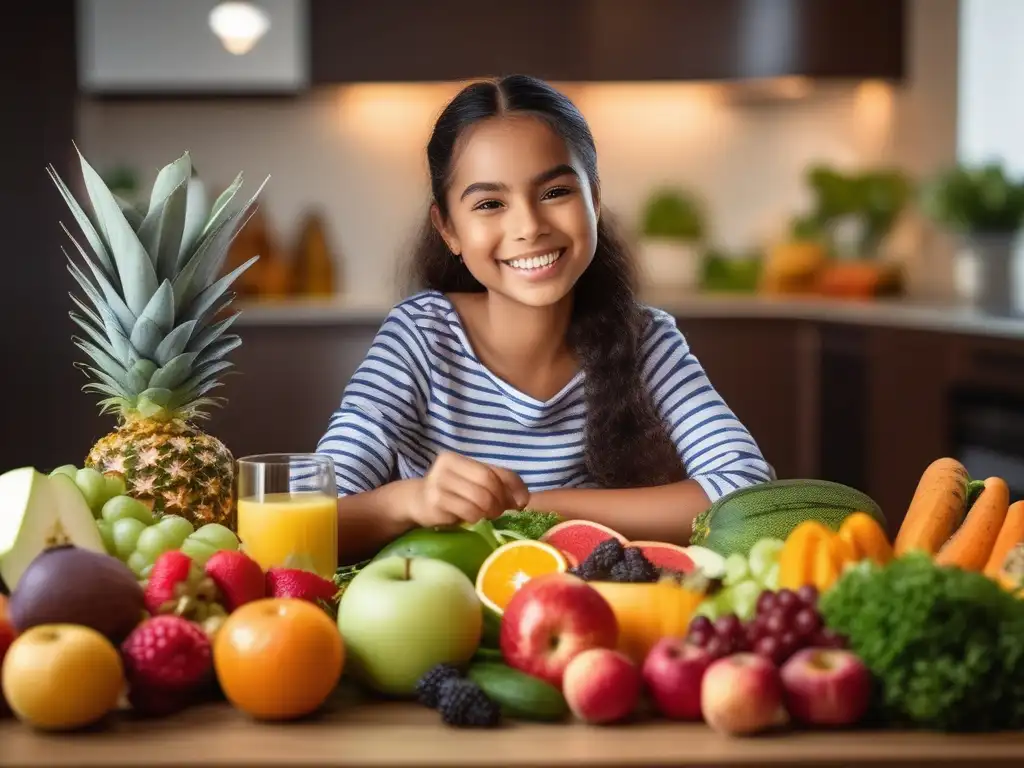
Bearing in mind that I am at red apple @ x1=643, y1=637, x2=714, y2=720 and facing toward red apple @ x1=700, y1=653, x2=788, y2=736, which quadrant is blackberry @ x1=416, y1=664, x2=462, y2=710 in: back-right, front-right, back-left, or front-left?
back-right

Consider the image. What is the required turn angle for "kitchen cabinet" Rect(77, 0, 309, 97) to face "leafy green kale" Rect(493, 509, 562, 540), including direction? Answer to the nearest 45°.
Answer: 0° — it already faces it

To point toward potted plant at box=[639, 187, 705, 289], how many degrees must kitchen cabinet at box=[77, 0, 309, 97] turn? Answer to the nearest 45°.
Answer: approximately 90° to its left

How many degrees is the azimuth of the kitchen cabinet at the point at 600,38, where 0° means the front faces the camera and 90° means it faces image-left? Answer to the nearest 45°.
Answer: approximately 0°

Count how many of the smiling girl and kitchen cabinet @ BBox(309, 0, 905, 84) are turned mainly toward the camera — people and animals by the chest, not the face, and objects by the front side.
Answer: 2
